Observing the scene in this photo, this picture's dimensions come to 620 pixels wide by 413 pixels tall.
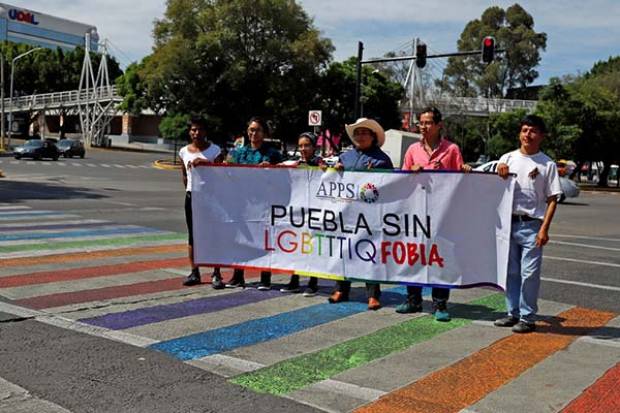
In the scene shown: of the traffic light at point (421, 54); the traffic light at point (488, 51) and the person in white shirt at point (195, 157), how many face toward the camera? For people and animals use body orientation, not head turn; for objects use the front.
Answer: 3

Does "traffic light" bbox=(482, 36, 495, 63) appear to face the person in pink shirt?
yes

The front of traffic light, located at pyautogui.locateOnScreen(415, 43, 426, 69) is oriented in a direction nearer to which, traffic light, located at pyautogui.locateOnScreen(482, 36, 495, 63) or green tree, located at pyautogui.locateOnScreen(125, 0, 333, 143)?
the traffic light

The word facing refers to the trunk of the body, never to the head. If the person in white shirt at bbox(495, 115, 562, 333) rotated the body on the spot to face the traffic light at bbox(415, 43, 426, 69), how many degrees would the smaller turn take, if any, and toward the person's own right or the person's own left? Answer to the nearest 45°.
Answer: approximately 135° to the person's own right

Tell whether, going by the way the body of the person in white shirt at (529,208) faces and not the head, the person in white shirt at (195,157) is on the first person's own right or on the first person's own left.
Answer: on the first person's own right

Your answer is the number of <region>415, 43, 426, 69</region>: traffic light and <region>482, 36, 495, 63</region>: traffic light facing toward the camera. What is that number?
2

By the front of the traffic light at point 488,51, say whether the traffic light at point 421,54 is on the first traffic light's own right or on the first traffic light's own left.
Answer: on the first traffic light's own right

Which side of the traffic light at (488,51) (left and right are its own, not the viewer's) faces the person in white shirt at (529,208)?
front

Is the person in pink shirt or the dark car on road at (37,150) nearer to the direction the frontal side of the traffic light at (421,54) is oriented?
the person in pink shirt

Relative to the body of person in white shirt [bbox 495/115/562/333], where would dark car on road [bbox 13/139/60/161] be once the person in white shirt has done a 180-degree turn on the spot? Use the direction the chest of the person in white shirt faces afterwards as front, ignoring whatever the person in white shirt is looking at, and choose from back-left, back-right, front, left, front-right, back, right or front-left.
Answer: left

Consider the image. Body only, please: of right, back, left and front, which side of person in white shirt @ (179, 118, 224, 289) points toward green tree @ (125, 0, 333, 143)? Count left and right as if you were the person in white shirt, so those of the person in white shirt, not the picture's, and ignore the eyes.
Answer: back
